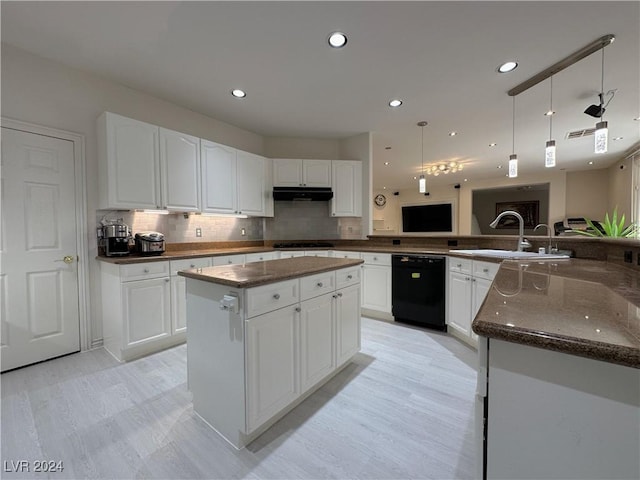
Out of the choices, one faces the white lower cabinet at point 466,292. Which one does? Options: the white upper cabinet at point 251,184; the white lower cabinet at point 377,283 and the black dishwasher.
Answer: the white upper cabinet

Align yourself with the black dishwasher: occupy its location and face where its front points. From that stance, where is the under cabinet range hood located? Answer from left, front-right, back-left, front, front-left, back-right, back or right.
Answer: front-right

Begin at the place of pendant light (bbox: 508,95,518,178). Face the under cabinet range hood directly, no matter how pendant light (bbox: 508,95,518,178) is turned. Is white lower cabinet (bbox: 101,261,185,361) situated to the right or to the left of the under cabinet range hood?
left

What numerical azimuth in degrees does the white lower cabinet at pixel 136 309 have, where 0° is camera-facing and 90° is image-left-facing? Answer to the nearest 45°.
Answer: approximately 315°

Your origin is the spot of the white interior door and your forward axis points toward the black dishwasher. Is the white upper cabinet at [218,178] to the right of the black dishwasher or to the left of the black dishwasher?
left

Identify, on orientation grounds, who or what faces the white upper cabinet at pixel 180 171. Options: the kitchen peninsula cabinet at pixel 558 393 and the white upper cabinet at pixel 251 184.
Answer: the kitchen peninsula cabinet

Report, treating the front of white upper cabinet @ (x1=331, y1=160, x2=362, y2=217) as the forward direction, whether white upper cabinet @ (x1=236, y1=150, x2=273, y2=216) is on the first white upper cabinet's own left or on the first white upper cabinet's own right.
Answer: on the first white upper cabinet's own right

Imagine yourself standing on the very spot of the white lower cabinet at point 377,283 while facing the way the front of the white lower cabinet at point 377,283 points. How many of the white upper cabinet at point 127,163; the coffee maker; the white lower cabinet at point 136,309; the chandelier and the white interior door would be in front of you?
4

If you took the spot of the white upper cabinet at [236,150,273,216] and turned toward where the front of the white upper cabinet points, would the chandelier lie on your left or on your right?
on your left
